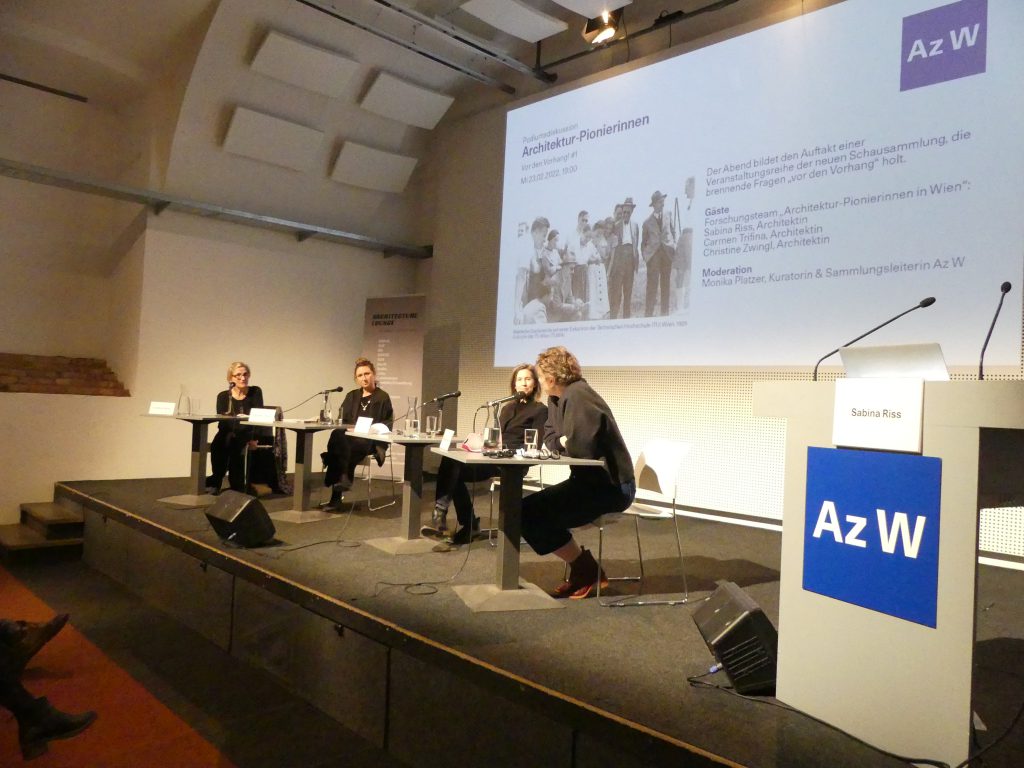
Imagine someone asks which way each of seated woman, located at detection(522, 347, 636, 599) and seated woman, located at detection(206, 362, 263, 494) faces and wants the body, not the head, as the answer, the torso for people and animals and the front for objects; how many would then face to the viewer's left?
1

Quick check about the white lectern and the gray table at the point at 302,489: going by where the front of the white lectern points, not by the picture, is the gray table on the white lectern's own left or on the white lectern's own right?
on the white lectern's own right

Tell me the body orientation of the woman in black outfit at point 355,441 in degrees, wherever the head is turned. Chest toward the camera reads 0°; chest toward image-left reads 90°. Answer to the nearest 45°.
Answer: approximately 45°

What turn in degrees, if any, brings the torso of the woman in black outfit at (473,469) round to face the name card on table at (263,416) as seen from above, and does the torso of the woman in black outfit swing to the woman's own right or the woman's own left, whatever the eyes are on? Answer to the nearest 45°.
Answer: approximately 45° to the woman's own right

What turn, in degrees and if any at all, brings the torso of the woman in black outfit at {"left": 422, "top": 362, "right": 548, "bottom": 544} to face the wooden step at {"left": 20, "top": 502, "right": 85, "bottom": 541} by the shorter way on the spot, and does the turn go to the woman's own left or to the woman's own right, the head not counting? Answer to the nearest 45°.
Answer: approximately 45° to the woman's own right

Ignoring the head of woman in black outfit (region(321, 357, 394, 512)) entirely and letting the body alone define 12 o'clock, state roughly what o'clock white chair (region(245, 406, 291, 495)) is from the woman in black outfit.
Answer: The white chair is roughly at 3 o'clock from the woman in black outfit.

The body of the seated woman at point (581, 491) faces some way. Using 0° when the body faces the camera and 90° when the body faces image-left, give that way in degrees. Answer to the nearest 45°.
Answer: approximately 90°

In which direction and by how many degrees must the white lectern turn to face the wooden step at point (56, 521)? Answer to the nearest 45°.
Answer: approximately 45° to its right
